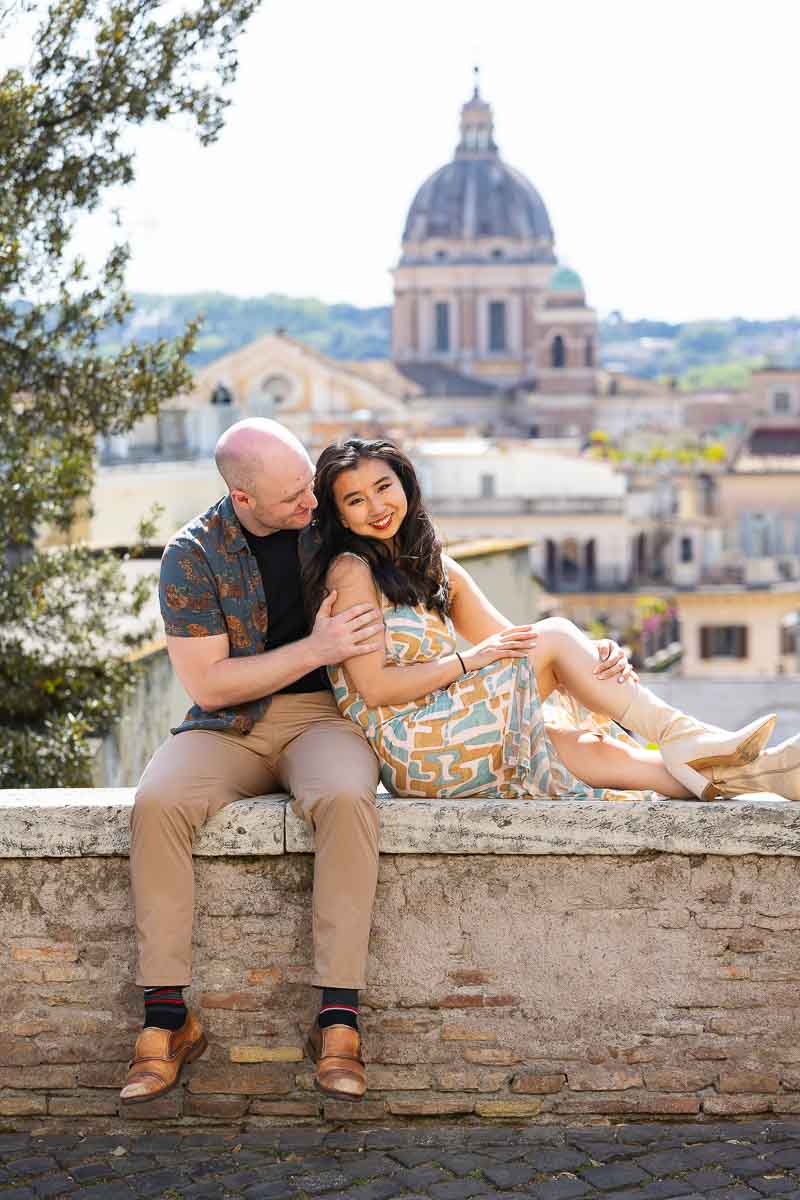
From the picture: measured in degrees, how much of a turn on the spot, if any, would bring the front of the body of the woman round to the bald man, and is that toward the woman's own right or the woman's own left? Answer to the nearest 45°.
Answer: approximately 135° to the woman's own right

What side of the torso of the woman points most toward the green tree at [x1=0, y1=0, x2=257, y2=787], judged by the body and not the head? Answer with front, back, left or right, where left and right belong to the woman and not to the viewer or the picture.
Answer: back

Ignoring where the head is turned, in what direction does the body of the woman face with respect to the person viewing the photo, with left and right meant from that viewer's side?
facing the viewer and to the right of the viewer
